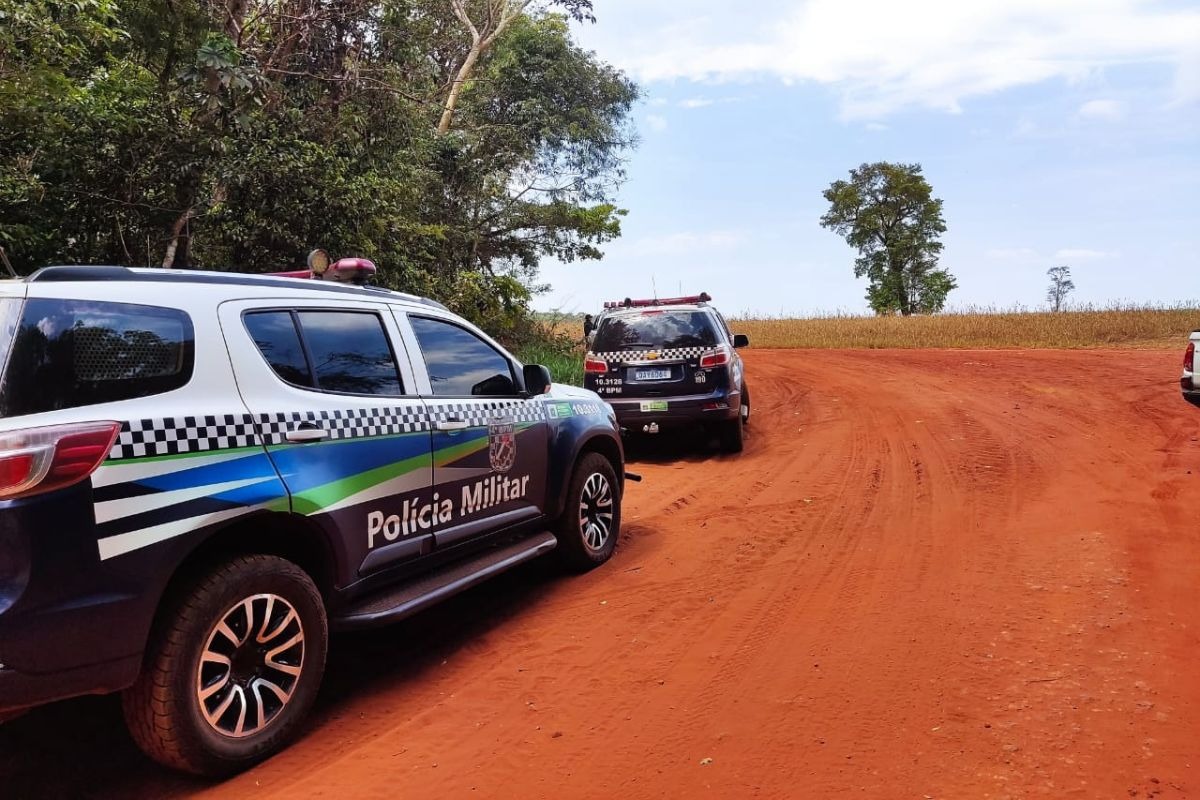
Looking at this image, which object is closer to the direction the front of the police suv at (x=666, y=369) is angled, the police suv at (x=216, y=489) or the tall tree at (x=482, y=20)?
the tall tree

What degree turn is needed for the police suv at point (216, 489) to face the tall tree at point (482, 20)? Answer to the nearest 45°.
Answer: approximately 45° to its left

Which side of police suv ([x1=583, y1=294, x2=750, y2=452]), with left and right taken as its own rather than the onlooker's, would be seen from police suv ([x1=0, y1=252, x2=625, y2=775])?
back

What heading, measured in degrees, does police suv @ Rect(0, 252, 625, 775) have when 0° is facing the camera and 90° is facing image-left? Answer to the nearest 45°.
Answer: approximately 225°

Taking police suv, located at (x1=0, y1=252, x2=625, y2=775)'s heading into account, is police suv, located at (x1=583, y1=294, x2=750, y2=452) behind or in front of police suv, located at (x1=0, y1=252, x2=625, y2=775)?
in front

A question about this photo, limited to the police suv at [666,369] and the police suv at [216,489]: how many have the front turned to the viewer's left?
0

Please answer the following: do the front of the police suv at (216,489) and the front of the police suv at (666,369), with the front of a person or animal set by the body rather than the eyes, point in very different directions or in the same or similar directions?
same or similar directions

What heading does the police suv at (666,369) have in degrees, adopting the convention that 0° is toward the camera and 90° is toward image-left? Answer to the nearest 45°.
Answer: approximately 180°
